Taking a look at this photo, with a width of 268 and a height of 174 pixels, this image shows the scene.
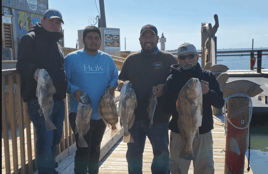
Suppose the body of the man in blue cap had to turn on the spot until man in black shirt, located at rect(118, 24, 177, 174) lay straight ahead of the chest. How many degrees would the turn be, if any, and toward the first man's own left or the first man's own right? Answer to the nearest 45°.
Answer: approximately 45° to the first man's own left

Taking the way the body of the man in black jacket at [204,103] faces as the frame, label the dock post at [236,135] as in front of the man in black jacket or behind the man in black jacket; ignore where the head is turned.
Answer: behind

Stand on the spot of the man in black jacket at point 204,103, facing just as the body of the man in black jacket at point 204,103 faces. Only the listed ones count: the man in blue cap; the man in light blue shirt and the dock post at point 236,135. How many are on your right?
2

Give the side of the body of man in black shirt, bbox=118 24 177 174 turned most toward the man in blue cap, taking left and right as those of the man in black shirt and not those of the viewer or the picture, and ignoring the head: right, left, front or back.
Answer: right

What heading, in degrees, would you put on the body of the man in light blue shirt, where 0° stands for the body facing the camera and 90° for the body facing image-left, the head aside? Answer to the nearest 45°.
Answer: approximately 0°

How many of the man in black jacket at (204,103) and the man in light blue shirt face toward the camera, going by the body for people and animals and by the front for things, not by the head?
2

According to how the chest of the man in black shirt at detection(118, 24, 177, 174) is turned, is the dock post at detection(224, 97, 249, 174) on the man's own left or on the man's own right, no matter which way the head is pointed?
on the man's own left

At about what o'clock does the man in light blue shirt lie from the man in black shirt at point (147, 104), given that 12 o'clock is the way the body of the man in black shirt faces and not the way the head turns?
The man in light blue shirt is roughly at 3 o'clock from the man in black shirt.

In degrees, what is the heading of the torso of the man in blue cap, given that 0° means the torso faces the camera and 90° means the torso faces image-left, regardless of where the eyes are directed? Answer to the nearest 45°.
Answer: approximately 315°
